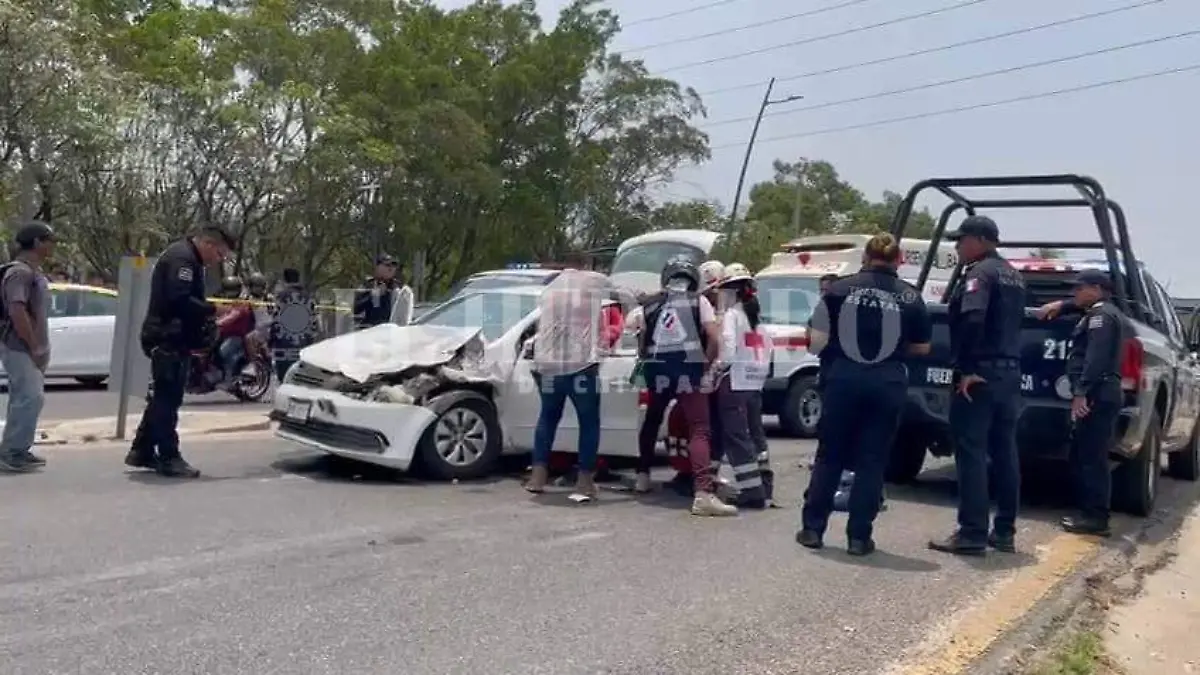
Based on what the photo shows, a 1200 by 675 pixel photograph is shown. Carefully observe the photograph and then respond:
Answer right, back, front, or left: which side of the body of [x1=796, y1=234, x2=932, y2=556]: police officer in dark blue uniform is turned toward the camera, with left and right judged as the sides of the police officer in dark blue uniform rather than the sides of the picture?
back

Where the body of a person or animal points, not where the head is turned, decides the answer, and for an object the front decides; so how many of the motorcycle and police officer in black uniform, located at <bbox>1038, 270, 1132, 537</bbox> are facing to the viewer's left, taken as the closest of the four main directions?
1

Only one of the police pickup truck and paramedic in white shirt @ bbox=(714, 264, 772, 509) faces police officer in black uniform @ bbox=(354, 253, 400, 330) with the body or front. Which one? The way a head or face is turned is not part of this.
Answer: the paramedic in white shirt

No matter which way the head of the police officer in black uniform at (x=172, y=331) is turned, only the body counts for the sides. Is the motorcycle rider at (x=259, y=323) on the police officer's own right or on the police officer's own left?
on the police officer's own left

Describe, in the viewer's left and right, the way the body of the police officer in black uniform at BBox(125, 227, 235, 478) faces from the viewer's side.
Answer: facing to the right of the viewer

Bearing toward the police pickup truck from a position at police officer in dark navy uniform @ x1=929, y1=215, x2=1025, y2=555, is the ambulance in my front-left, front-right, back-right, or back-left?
front-left

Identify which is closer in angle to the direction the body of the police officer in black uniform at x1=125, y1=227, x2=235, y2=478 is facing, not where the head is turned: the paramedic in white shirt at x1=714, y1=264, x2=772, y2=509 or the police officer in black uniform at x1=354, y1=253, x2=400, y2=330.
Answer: the paramedic in white shirt

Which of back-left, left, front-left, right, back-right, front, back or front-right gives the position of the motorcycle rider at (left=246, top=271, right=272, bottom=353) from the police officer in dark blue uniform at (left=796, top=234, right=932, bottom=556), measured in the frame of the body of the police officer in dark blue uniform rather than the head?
front-left

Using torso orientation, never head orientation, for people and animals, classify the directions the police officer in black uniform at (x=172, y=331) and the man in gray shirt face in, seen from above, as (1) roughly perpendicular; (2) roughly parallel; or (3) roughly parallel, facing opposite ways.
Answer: roughly parallel

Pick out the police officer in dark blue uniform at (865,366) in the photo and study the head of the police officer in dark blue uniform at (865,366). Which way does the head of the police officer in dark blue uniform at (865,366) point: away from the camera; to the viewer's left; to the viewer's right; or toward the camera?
away from the camera

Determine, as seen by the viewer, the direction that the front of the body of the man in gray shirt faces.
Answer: to the viewer's right

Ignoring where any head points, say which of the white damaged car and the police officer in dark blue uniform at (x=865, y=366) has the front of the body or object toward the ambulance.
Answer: the police officer in dark blue uniform

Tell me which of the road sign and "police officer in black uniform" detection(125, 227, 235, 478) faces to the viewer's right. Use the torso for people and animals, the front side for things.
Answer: the police officer in black uniform

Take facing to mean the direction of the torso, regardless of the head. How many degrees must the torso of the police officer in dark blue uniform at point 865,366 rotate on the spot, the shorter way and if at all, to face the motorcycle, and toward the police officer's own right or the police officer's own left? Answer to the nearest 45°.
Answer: approximately 45° to the police officer's own left

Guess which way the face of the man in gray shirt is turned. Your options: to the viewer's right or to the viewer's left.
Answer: to the viewer's right

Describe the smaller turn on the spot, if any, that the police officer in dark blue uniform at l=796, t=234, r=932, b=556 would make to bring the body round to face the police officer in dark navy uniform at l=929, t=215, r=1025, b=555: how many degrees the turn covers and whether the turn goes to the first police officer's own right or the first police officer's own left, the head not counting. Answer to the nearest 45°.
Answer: approximately 45° to the first police officer's own right
